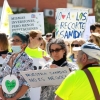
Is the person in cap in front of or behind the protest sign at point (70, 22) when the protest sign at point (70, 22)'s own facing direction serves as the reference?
in front

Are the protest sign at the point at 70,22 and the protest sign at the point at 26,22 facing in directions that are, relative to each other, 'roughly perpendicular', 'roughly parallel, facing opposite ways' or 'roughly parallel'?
roughly parallel

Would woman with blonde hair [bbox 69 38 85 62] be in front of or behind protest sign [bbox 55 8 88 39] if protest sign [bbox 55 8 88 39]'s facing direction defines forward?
in front

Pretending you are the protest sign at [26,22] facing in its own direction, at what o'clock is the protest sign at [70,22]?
the protest sign at [70,22] is roughly at 9 o'clock from the protest sign at [26,22].

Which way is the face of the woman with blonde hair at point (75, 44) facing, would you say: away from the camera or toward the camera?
toward the camera

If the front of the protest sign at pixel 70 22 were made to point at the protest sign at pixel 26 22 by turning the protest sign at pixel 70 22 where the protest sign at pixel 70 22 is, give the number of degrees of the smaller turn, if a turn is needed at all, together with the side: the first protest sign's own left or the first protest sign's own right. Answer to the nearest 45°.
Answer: approximately 90° to the first protest sign's own right

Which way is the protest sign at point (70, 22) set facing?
toward the camera

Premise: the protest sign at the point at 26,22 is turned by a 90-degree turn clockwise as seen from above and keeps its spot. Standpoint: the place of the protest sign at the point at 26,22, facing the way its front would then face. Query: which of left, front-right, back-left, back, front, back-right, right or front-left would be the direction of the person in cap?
left

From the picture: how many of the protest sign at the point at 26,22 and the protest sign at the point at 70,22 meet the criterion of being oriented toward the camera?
2
